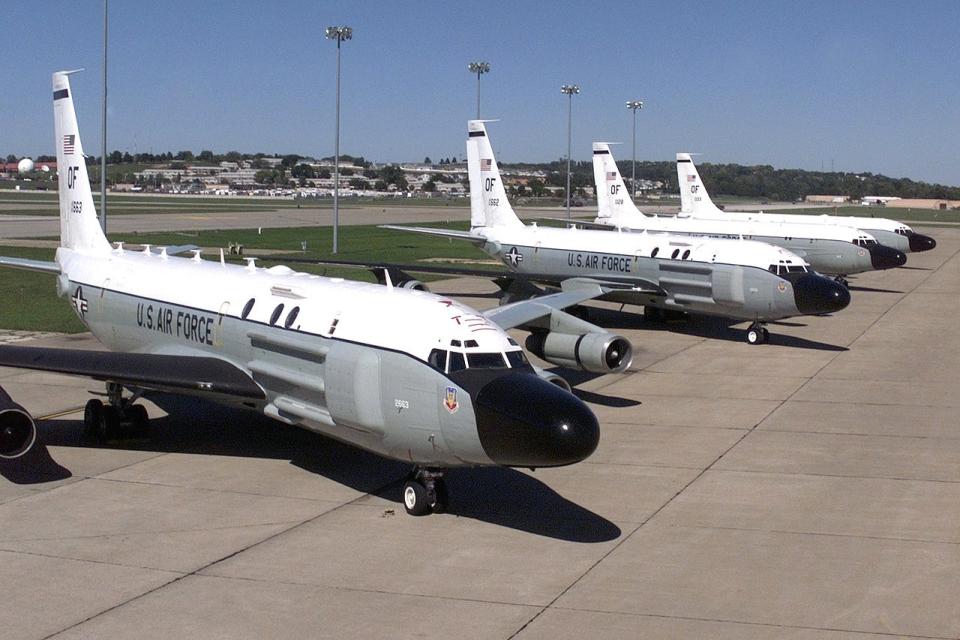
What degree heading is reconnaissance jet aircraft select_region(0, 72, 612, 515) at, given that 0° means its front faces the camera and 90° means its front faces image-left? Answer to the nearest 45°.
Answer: approximately 315°

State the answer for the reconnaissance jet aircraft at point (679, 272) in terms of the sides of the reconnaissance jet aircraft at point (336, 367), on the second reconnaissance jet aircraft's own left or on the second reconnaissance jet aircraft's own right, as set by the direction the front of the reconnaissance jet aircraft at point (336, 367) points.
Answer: on the second reconnaissance jet aircraft's own left

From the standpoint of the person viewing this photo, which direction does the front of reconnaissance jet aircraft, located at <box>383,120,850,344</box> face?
facing the viewer and to the right of the viewer

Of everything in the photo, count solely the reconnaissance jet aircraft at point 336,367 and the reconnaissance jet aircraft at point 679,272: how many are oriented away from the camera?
0

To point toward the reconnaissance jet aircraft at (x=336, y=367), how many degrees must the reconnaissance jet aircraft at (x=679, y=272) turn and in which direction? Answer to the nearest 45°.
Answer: approximately 45° to its right
